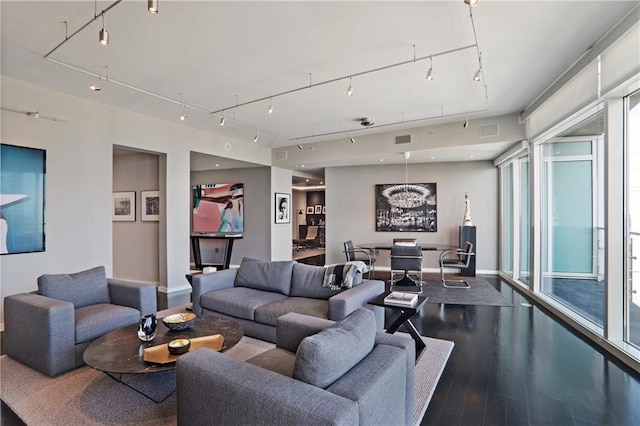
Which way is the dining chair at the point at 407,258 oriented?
away from the camera

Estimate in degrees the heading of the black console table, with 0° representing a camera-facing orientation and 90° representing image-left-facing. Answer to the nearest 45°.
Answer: approximately 0°

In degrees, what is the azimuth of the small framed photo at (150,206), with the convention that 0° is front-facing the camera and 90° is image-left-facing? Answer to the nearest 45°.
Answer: approximately 0°

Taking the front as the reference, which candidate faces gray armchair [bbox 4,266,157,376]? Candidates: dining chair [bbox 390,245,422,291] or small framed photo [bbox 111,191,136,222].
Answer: the small framed photo

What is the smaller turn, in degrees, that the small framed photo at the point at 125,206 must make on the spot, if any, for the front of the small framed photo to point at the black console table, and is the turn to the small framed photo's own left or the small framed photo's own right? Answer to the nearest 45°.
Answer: approximately 90° to the small framed photo's own left

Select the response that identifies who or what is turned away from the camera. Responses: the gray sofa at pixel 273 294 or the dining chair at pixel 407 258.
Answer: the dining chair

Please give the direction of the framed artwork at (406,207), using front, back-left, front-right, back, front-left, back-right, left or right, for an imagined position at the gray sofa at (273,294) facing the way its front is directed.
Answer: back

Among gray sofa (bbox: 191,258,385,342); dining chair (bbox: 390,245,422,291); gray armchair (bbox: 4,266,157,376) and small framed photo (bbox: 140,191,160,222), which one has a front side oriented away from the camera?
the dining chair

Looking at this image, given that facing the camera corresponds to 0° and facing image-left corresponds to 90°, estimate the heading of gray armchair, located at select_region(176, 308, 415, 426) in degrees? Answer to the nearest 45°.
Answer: approximately 135°

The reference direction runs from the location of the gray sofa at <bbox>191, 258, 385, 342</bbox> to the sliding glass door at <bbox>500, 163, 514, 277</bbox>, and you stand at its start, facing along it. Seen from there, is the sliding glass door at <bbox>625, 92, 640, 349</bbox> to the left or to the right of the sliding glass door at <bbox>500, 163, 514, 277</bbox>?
right
